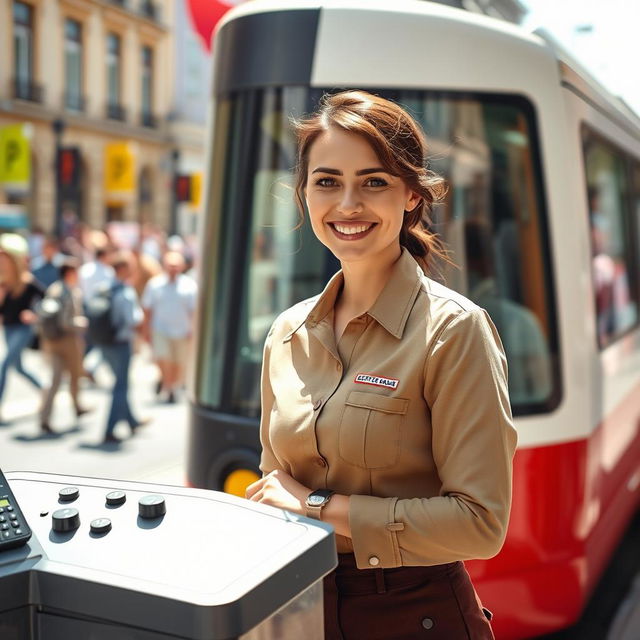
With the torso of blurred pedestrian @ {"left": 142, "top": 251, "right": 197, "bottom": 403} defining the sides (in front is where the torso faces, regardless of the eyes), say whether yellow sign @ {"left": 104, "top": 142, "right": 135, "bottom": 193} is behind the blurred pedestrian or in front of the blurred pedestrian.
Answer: behind

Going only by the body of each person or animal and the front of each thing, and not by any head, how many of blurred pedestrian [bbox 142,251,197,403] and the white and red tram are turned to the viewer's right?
0

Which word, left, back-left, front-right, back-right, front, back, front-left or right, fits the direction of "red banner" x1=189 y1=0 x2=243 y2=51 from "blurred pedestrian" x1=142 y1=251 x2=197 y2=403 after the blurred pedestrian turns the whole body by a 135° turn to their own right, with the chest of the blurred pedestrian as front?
front-right

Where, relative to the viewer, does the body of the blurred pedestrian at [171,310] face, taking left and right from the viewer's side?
facing the viewer

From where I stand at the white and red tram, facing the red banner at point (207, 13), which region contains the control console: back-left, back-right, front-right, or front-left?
back-left

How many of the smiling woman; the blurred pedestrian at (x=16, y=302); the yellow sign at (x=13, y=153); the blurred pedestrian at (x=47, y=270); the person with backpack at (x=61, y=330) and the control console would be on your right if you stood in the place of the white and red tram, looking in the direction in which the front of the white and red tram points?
4

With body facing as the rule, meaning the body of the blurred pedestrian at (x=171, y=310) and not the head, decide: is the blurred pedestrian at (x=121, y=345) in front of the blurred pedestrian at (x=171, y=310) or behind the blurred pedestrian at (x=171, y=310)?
in front

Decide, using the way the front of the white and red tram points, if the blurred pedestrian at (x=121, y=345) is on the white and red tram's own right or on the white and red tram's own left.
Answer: on the white and red tram's own right

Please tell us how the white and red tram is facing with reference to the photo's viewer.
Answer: facing the viewer and to the left of the viewer

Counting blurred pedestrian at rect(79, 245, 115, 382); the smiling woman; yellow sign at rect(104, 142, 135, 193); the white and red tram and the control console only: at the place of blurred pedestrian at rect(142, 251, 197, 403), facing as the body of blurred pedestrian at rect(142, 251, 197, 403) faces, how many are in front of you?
3
